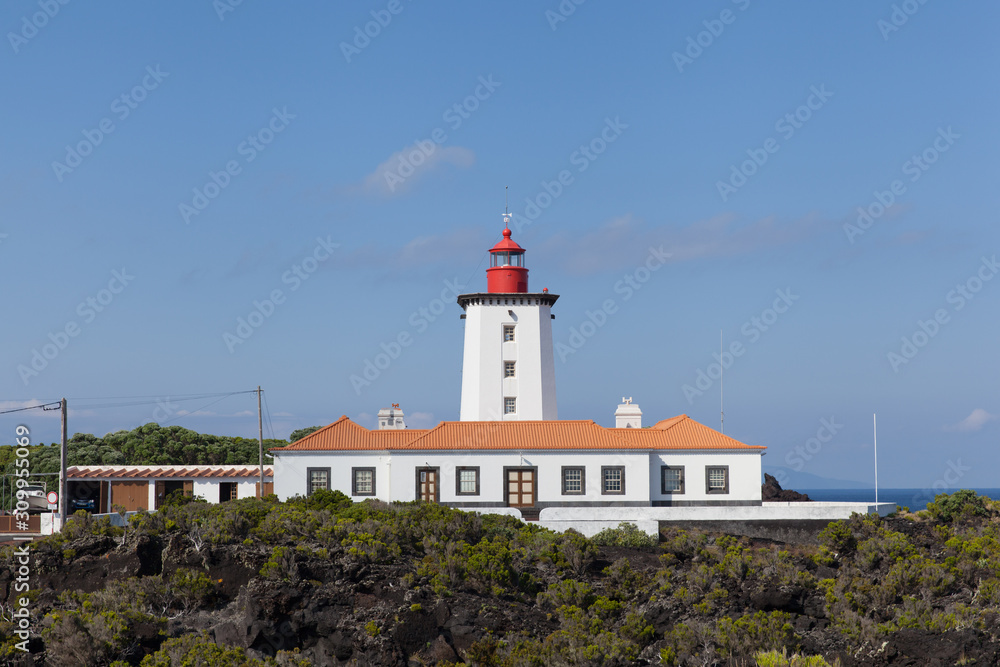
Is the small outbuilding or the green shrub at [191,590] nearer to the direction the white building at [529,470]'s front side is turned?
the green shrub

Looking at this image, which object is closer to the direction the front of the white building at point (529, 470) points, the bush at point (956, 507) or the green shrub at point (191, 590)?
the green shrub

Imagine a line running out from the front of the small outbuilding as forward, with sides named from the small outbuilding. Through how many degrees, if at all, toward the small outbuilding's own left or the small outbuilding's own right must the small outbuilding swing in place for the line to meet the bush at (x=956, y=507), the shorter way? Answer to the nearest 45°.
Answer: approximately 45° to the small outbuilding's own left

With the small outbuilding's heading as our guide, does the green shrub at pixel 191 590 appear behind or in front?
in front

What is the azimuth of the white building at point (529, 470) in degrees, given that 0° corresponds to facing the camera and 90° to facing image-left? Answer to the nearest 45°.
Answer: approximately 0°

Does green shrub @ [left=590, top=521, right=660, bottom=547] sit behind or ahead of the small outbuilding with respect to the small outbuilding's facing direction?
ahead

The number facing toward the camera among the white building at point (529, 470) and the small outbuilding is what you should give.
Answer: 2

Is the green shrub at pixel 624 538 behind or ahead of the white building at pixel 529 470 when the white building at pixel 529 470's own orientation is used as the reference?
ahead

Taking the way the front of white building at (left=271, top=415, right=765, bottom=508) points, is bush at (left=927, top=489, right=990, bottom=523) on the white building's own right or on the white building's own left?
on the white building's own left

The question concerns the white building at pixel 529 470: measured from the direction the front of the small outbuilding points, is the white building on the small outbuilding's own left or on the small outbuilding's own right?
on the small outbuilding's own left
